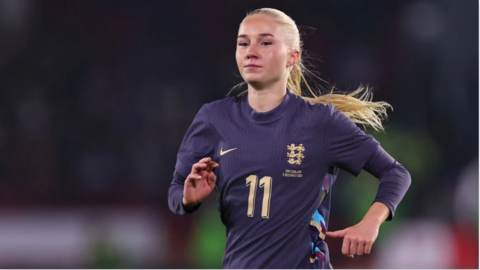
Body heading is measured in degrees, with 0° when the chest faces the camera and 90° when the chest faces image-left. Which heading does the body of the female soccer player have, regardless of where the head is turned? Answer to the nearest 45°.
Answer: approximately 45°
